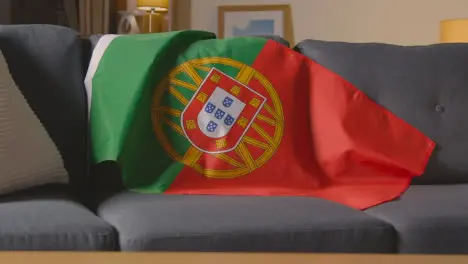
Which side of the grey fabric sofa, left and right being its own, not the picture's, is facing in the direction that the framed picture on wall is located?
back

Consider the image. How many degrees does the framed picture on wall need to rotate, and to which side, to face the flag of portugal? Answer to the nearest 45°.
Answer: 0° — it already faces it

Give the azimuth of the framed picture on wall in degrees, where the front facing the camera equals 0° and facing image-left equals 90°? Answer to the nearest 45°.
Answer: approximately 0°

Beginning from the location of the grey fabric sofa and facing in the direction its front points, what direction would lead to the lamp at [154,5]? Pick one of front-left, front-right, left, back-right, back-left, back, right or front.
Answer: back

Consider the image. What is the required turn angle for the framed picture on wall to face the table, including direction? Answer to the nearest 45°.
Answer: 0° — it already faces it

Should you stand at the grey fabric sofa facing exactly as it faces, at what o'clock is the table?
The table is roughly at 12 o'clock from the grey fabric sofa.

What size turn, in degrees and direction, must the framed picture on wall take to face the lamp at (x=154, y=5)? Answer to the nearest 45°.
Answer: approximately 90° to its right

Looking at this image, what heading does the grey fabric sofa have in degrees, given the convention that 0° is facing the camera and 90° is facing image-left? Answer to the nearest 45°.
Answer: approximately 0°
